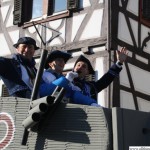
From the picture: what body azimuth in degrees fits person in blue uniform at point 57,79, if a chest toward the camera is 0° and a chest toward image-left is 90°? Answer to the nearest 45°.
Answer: approximately 315°

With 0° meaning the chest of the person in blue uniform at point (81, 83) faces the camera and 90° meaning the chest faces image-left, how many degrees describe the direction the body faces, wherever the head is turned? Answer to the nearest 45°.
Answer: approximately 45°

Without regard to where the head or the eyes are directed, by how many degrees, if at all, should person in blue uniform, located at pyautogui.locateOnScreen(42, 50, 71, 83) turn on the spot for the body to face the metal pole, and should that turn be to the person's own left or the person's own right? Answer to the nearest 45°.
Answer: approximately 90° to the person's own right
